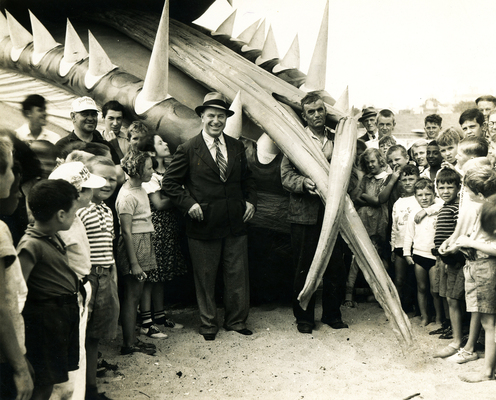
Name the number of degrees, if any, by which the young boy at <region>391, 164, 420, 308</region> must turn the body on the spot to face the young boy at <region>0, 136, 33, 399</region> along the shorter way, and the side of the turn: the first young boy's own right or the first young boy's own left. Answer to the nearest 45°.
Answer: approximately 45° to the first young boy's own right

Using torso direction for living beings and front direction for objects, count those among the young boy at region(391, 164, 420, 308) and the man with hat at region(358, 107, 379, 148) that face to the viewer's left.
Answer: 0

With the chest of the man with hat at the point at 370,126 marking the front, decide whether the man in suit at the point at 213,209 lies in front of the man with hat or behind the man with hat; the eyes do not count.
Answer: in front

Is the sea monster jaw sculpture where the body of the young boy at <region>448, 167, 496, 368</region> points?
yes

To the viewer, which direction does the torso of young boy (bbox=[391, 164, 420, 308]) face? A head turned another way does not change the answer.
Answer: toward the camera

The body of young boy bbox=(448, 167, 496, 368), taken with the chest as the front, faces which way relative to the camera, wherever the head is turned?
to the viewer's left

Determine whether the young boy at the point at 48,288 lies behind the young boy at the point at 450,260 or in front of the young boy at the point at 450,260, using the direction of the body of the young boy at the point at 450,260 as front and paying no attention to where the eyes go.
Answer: in front

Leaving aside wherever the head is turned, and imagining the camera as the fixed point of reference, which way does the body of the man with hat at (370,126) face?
toward the camera
